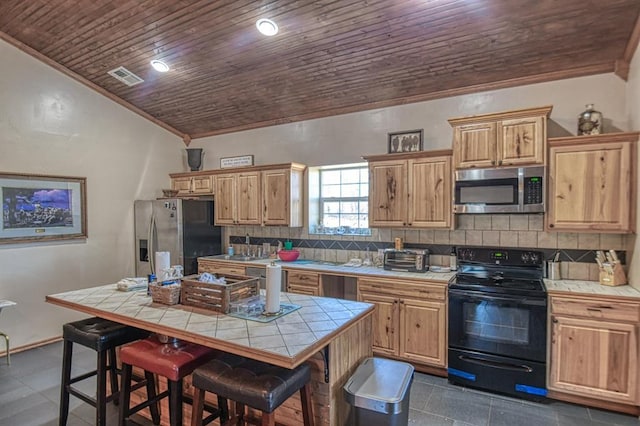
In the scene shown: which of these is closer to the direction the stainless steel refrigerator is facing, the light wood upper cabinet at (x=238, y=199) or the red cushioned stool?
the red cushioned stool

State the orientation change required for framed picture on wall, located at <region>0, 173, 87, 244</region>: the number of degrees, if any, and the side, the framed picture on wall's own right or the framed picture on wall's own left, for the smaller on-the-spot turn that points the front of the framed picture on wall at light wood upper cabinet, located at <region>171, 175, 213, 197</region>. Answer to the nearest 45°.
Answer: approximately 45° to the framed picture on wall's own left

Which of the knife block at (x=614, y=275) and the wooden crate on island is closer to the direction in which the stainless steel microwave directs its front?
the wooden crate on island

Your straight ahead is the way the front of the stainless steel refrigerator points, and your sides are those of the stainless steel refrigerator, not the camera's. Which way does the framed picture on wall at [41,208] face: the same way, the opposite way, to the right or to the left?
to the left

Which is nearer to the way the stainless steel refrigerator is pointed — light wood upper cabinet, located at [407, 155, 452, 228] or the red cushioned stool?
the red cushioned stool

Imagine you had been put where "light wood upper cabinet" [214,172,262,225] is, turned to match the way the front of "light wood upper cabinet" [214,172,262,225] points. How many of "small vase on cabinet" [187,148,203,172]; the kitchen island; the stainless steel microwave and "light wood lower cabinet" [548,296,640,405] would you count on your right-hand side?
1

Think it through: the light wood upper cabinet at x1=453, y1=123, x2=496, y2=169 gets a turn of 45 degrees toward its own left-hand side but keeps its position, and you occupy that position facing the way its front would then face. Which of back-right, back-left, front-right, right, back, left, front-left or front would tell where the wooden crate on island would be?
right

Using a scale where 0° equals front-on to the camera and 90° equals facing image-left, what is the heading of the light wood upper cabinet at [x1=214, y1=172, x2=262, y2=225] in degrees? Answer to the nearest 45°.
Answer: approximately 45°

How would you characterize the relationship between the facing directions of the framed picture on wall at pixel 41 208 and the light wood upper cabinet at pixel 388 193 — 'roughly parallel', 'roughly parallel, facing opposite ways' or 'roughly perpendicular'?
roughly perpendicular

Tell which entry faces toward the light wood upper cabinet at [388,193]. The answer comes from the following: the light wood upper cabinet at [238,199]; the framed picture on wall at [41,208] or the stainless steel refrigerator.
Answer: the framed picture on wall

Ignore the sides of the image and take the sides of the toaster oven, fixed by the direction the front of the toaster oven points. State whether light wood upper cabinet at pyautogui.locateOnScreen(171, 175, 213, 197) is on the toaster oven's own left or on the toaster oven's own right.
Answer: on the toaster oven's own right

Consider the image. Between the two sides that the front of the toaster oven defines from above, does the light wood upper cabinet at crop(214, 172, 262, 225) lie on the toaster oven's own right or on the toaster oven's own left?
on the toaster oven's own right

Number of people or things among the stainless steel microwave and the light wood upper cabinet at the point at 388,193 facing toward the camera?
2

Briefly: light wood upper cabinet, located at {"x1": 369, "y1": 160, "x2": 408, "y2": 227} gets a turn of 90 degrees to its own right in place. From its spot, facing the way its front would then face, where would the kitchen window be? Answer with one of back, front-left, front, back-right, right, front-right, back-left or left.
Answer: front-right

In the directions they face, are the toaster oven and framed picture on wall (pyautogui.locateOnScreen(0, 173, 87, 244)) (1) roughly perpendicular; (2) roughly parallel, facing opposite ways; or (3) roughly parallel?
roughly perpendicular

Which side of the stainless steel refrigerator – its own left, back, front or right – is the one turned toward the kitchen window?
left

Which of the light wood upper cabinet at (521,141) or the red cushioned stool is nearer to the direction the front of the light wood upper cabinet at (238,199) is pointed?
the red cushioned stool

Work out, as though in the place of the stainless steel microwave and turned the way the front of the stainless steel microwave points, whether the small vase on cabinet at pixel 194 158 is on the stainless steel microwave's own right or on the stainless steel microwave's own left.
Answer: on the stainless steel microwave's own right
